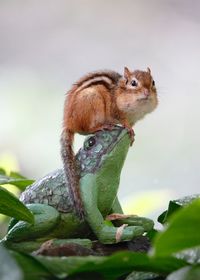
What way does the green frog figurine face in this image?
to the viewer's right
